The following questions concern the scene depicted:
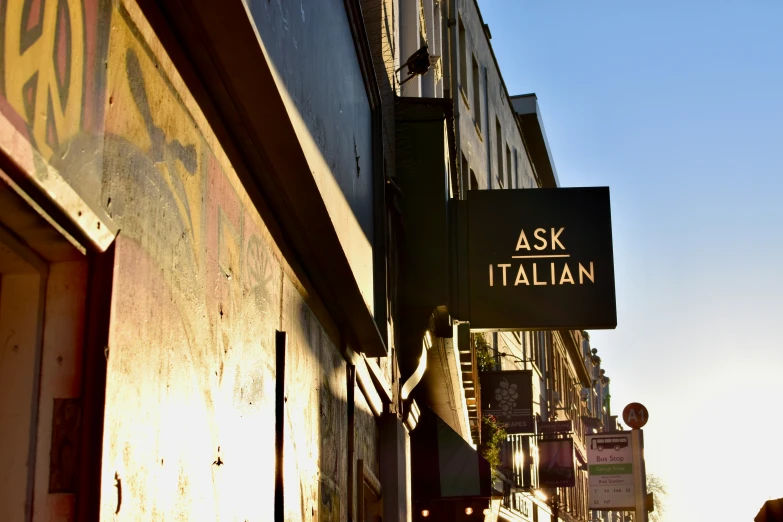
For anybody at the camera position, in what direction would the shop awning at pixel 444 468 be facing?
facing to the right of the viewer

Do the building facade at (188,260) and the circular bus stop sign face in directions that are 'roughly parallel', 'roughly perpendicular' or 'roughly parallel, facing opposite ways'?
roughly perpendicular

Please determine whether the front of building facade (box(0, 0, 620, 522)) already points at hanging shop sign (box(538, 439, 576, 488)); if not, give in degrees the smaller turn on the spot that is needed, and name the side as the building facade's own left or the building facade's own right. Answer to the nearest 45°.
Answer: approximately 90° to the building facade's own left

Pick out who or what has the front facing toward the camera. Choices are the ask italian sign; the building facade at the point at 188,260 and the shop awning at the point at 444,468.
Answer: the ask italian sign

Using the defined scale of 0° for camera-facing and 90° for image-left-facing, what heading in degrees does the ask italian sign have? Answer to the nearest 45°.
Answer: approximately 0°

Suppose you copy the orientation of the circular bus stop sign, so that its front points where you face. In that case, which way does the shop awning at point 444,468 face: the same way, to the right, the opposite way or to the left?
to the left

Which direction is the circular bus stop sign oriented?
toward the camera

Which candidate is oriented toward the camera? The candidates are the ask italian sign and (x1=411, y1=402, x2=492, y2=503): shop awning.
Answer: the ask italian sign

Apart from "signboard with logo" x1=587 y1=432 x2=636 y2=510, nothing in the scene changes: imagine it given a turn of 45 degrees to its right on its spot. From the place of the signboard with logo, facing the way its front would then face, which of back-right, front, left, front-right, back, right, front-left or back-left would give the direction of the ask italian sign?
front-left

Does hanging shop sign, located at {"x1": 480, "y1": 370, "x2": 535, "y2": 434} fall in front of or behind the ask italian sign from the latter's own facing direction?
behind

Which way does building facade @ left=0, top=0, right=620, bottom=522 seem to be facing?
to the viewer's right

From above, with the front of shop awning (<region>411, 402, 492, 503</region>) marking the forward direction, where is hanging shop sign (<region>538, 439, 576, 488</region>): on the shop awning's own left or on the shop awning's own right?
on the shop awning's own left

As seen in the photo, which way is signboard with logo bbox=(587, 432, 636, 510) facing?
toward the camera

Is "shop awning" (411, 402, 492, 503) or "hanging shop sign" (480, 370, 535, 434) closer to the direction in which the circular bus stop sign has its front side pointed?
the shop awning

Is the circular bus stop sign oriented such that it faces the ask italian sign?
yes
